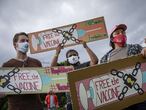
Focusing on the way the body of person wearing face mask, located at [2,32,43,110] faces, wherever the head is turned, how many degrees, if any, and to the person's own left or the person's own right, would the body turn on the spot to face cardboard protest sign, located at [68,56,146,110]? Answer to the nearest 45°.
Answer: approximately 45° to the person's own left

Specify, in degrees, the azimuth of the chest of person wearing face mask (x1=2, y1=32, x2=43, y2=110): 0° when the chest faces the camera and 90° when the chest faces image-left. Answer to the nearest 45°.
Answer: approximately 0°
